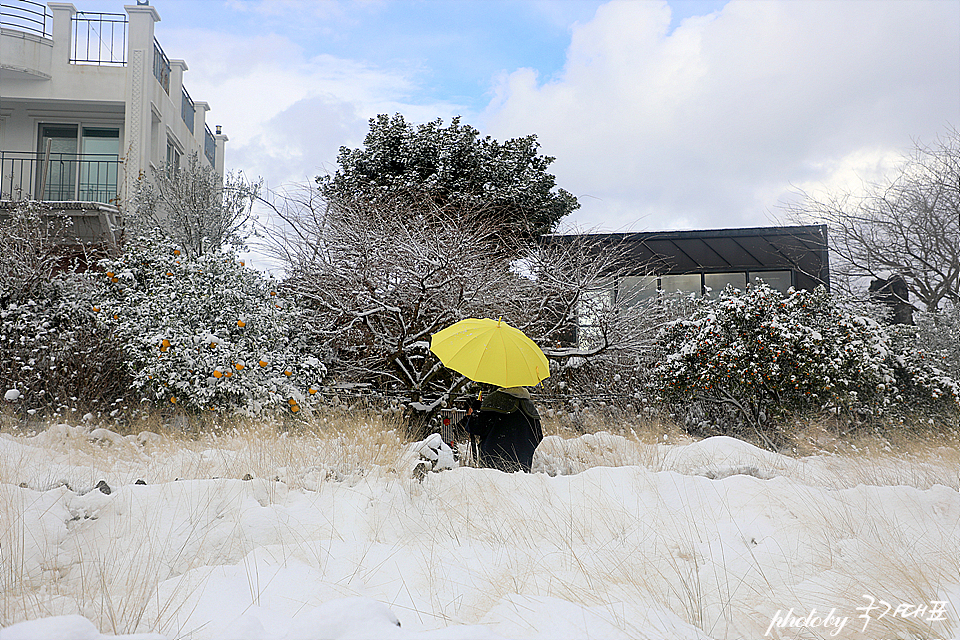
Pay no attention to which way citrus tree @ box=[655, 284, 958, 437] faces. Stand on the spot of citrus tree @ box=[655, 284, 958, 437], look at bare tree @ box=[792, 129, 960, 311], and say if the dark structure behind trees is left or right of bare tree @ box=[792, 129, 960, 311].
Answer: left

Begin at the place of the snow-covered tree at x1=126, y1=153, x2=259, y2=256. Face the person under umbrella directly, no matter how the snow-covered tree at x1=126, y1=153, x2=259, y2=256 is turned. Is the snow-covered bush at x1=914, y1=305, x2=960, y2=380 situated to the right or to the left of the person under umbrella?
left

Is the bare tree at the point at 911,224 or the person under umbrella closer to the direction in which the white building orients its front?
the person under umbrella

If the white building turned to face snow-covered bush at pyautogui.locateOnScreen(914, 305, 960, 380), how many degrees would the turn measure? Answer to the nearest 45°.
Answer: approximately 45° to its left

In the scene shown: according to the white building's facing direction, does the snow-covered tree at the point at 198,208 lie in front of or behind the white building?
in front

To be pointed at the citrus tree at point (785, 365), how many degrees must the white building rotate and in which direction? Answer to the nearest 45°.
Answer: approximately 45° to its left

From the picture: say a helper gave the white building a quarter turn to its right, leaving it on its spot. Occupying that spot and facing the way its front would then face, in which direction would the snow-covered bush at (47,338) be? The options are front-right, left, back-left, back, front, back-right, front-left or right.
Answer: left

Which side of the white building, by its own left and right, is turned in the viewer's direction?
front

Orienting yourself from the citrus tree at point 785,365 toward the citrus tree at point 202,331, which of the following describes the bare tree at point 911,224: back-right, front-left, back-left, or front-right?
back-right

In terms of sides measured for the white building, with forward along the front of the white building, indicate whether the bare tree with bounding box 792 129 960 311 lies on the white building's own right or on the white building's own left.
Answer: on the white building's own left

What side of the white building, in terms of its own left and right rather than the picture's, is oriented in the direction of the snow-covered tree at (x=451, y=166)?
left

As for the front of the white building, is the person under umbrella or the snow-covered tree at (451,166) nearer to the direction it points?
the person under umbrella

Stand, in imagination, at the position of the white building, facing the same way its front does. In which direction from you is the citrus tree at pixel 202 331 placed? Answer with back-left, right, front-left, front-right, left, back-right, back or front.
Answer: front
